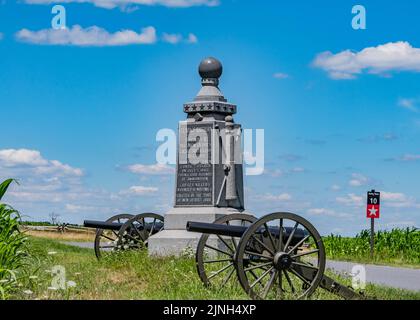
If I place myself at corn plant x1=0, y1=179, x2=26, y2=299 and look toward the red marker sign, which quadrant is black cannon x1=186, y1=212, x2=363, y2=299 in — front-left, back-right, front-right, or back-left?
front-right

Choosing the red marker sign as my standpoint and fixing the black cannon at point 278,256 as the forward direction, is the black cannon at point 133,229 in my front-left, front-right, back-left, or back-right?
front-right

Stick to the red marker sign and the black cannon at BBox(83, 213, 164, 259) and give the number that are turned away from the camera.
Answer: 0

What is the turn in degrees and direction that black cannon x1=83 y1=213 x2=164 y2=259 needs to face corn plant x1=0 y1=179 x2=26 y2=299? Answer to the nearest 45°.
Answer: approximately 45° to its left

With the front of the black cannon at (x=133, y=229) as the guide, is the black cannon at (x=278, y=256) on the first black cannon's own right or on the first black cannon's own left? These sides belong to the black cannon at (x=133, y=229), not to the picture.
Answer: on the first black cannon's own left

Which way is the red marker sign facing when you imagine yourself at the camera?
facing the viewer

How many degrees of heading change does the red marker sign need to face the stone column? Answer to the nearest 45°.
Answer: approximately 45° to its right

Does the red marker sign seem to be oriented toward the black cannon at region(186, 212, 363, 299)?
yes

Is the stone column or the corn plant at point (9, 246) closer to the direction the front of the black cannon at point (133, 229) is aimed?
the corn plant

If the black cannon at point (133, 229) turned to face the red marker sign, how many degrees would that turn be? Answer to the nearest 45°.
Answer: approximately 180°
